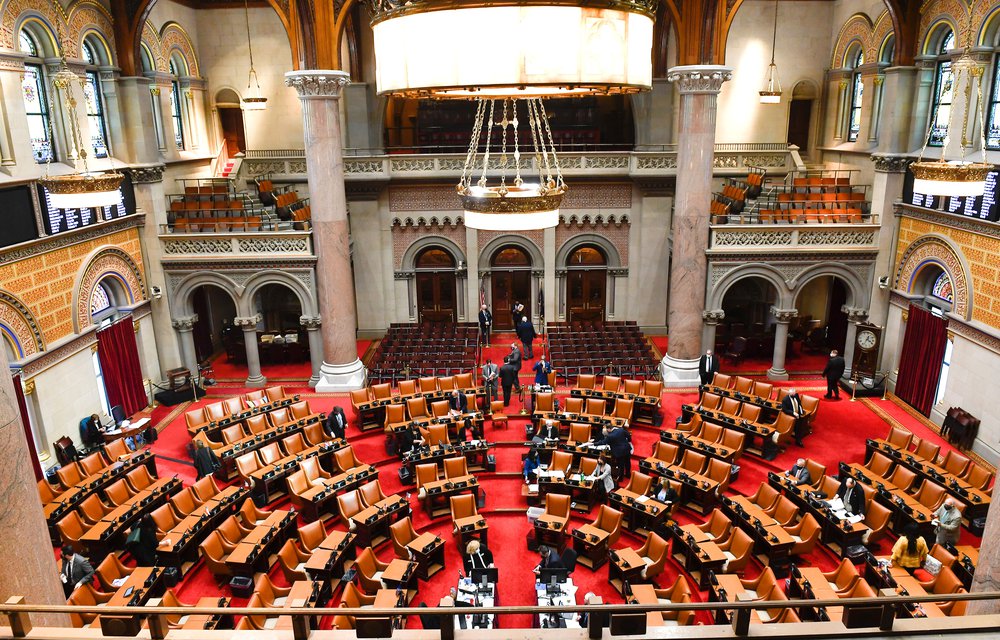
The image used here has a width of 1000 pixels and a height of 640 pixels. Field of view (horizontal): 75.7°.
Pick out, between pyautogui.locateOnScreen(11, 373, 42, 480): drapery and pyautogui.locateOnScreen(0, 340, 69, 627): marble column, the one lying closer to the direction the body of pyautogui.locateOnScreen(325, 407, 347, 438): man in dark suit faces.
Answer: the marble column

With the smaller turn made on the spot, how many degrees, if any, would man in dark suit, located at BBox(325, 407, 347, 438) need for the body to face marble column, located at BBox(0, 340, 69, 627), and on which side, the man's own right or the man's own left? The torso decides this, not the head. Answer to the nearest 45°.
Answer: approximately 45° to the man's own right

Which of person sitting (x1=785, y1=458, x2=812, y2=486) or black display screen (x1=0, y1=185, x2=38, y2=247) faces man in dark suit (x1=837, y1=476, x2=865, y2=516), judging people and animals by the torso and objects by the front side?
the black display screen

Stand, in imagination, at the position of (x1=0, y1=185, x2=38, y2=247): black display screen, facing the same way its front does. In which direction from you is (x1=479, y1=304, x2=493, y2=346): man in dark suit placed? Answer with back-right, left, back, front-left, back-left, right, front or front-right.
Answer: front-left

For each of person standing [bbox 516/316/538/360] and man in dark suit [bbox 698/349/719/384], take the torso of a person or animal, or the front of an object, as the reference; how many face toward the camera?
1

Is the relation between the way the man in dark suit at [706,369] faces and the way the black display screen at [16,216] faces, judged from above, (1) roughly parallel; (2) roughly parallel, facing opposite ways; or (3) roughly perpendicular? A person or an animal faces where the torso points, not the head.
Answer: roughly perpendicular

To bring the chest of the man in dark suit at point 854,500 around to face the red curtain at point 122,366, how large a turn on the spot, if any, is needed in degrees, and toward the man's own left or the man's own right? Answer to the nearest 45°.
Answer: approximately 45° to the man's own right

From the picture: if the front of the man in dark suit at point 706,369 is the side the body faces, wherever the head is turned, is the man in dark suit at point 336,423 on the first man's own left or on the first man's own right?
on the first man's own right

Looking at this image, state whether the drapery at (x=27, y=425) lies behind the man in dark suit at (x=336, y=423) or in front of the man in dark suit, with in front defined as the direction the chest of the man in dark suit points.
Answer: behind
